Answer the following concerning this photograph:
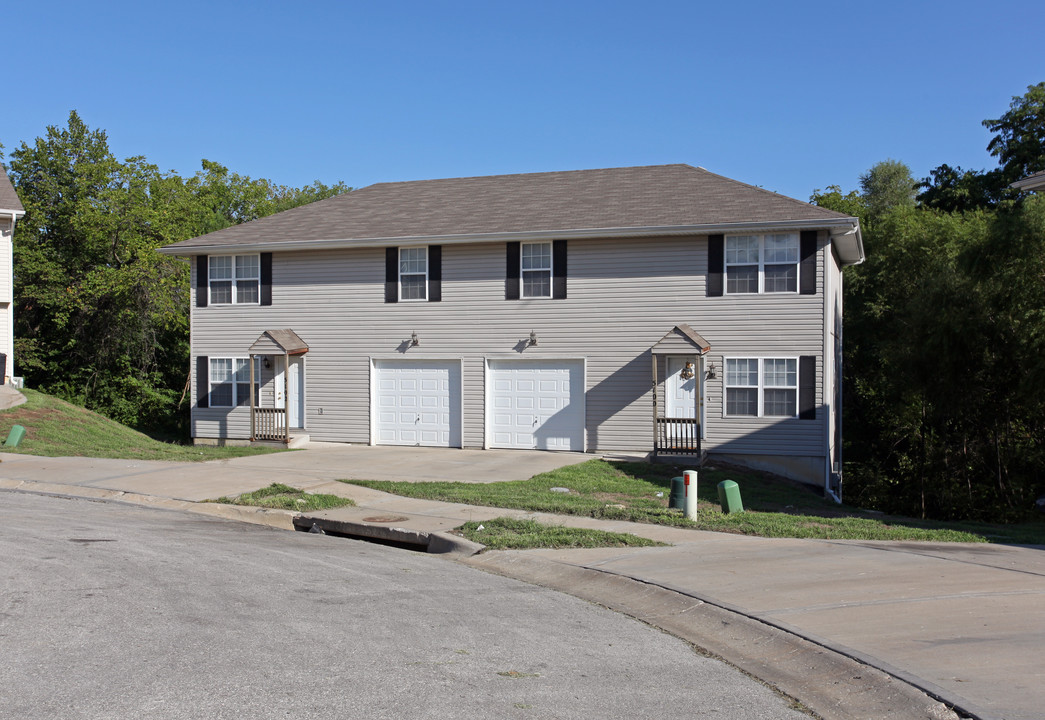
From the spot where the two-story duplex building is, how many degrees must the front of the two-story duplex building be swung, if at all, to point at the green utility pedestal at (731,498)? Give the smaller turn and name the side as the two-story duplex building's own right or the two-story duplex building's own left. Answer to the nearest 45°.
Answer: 0° — it already faces it

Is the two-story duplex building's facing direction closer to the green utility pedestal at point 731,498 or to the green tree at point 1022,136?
the green utility pedestal

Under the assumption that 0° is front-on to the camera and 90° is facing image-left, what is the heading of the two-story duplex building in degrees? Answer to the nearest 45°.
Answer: approximately 0°

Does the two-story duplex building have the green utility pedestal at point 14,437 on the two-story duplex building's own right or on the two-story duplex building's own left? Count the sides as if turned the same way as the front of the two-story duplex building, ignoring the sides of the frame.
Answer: on the two-story duplex building's own right

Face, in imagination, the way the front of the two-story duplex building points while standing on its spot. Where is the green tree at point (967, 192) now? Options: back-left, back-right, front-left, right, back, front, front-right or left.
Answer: back-left

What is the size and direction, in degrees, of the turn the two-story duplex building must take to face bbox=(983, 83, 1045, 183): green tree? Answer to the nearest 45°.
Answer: approximately 135° to its left

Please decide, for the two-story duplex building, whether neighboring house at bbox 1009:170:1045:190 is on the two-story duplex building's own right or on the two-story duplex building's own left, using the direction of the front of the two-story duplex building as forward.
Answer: on the two-story duplex building's own left

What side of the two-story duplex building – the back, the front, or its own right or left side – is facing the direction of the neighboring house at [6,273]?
right
